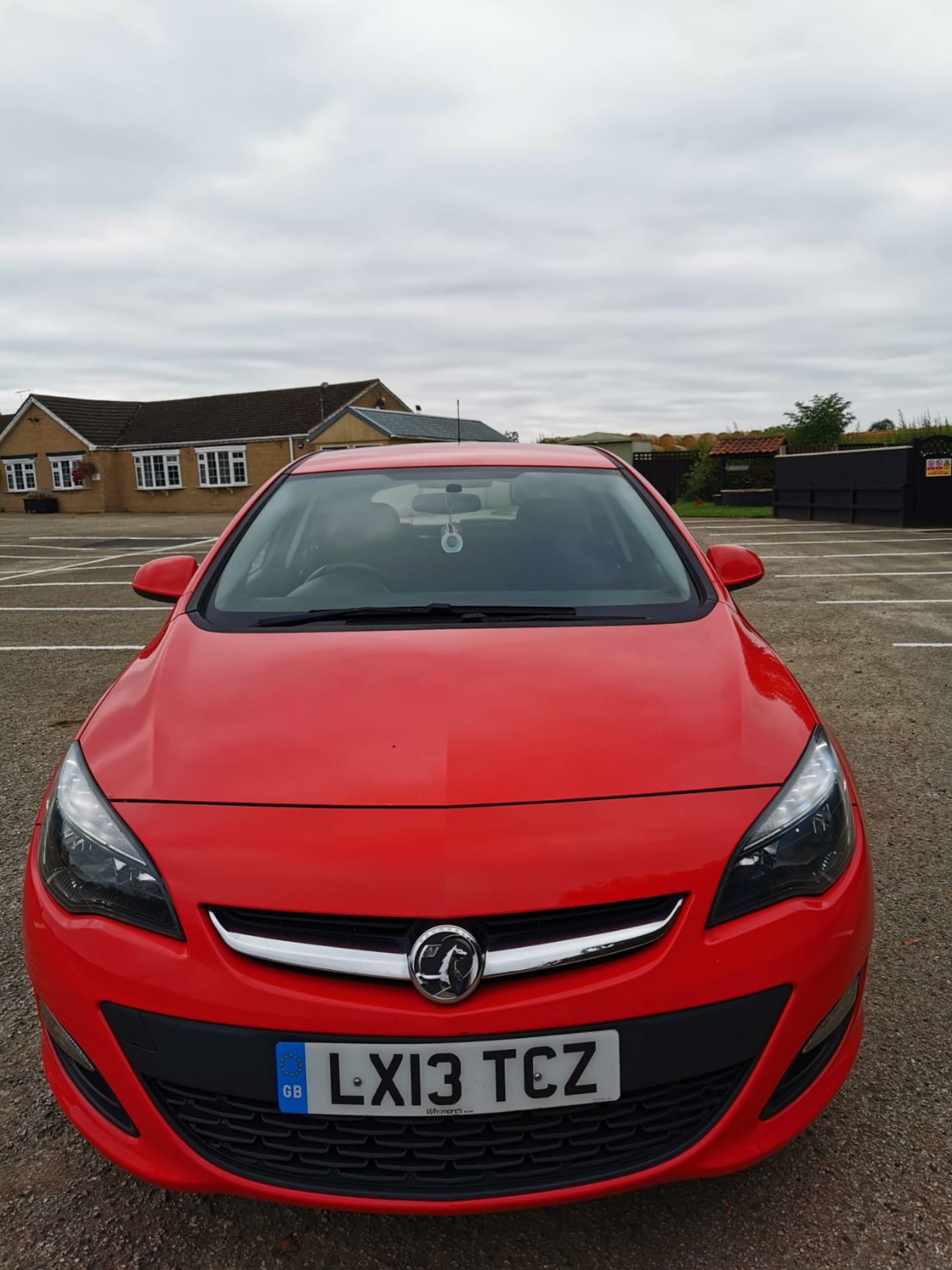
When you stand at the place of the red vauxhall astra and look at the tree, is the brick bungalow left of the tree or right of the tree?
left

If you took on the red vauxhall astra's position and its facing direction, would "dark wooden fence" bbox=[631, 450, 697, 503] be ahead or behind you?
behind

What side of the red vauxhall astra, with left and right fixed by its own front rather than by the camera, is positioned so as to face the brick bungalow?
back

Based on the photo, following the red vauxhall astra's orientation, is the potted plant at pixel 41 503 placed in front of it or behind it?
behind

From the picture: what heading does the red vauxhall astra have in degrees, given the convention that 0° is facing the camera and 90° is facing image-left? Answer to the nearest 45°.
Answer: approximately 0°

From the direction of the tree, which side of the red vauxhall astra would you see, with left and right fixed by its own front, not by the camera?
back

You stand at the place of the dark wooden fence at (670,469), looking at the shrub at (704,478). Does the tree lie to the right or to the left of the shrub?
left

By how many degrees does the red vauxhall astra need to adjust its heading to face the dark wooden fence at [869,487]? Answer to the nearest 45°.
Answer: approximately 135° to its left
